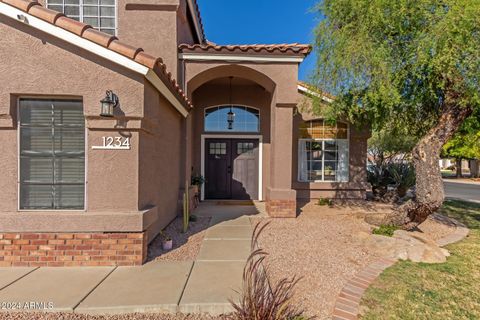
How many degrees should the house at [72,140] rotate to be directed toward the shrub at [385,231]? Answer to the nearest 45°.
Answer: approximately 90° to its left

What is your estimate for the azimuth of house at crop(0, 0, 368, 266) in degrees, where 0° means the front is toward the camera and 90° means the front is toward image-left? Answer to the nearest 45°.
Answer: approximately 0°

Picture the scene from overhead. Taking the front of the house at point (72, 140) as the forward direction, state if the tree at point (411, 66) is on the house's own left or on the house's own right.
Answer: on the house's own left

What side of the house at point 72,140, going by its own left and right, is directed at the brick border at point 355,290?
front

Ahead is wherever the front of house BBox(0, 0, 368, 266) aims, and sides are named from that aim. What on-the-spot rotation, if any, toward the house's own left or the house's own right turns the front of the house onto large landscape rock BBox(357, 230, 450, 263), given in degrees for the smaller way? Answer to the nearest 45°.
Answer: approximately 90° to the house's own left
